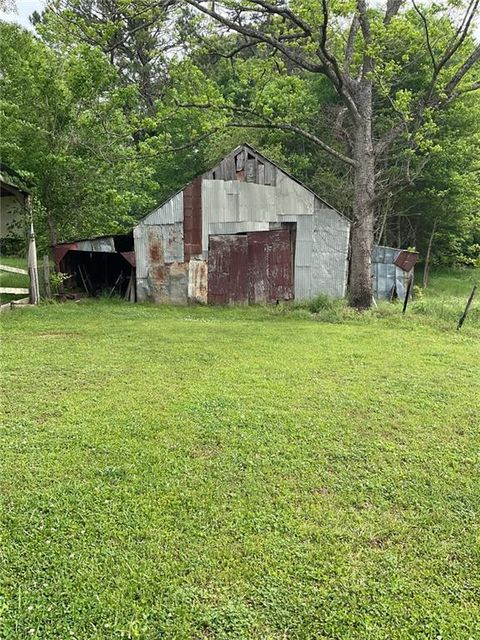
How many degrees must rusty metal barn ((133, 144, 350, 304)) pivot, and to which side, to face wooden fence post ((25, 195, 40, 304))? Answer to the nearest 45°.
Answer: approximately 90° to its right

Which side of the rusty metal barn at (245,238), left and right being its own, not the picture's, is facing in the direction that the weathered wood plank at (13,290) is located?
right

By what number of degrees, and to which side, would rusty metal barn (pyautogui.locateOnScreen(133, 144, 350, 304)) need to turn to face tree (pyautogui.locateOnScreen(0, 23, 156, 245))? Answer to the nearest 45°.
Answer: approximately 90° to its right

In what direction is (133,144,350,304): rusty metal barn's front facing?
toward the camera

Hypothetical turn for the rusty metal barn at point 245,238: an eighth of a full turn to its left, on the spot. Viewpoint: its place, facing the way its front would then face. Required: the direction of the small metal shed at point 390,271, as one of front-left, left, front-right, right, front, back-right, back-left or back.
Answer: left
